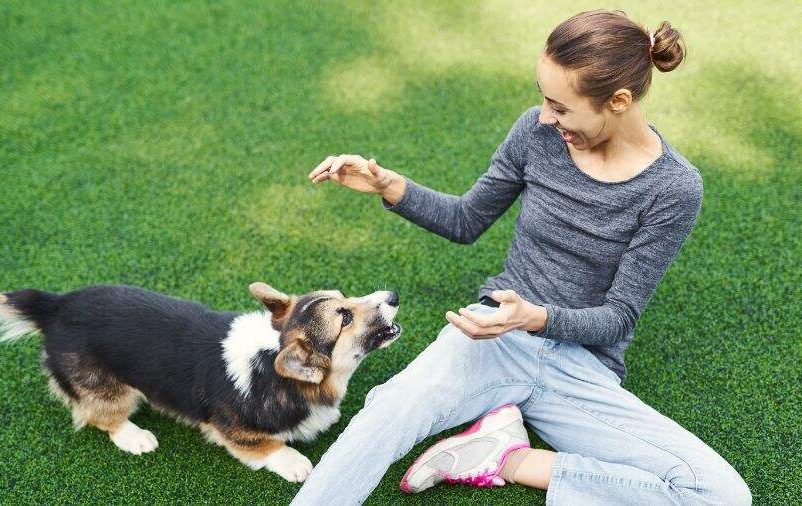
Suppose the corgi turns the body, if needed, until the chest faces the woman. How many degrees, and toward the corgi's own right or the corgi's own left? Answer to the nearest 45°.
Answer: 0° — it already faces them

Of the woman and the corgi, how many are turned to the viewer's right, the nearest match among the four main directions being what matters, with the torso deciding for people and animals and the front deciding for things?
1

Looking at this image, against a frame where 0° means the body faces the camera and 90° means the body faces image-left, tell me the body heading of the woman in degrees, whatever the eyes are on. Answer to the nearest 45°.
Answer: approximately 45°

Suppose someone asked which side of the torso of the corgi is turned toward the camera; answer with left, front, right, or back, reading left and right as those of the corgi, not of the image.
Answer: right

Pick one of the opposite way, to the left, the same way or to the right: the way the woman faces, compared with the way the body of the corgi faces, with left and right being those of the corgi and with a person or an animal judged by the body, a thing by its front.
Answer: the opposite way

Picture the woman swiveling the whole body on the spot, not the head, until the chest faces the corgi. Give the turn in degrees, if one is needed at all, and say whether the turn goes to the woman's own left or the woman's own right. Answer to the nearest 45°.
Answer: approximately 45° to the woman's own right

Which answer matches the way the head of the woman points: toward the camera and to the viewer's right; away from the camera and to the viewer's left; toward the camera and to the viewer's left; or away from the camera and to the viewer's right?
toward the camera and to the viewer's left
